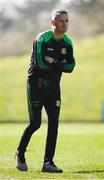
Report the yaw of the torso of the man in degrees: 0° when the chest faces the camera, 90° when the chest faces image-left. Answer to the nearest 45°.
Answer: approximately 315°
